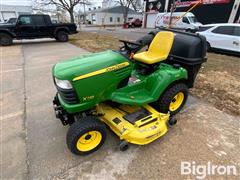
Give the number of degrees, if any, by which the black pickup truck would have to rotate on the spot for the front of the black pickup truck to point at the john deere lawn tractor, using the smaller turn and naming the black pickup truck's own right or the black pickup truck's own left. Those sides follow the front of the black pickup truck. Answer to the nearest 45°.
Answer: approximately 90° to the black pickup truck's own left

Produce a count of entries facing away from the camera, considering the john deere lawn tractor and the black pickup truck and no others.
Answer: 0

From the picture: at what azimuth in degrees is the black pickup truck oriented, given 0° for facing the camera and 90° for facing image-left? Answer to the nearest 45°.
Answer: approximately 90°

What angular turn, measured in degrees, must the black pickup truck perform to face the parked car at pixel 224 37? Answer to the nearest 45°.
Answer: approximately 135° to its left

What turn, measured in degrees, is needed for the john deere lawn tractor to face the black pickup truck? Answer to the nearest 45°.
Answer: approximately 90° to its right

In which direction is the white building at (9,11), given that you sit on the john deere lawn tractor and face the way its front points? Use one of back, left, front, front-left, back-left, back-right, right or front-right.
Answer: right

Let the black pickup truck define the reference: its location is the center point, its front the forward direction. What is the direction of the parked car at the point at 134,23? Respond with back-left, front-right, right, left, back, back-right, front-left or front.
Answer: back-right

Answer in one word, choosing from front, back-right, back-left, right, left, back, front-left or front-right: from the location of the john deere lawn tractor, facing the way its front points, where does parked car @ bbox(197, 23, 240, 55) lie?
back
